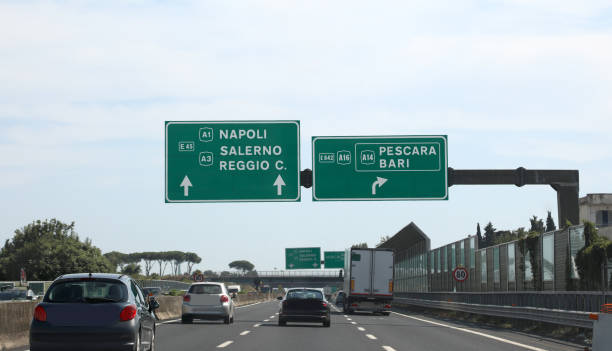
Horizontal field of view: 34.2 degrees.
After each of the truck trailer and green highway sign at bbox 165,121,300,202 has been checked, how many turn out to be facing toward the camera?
1

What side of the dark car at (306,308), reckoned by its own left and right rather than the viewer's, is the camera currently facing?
back

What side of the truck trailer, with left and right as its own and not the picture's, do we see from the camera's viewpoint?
back

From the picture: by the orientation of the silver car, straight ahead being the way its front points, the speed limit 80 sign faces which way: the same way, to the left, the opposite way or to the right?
the opposite way

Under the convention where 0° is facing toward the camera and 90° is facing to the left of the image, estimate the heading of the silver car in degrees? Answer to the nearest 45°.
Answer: approximately 180°

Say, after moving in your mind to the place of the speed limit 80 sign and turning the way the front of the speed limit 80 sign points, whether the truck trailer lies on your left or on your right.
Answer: on your right

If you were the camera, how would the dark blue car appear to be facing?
facing away from the viewer

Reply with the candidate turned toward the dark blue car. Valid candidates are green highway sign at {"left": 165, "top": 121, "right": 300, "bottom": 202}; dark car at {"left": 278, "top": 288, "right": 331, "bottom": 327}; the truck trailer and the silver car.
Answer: the green highway sign

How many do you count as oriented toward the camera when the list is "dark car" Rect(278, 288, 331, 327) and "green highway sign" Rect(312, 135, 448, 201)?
1

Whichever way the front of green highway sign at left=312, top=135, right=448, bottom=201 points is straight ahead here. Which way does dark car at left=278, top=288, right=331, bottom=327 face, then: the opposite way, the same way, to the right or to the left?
the opposite way

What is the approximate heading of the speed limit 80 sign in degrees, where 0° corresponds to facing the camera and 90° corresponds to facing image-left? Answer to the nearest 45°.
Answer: approximately 0°

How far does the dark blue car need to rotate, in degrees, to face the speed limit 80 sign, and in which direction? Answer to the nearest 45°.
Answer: approximately 45° to its right
